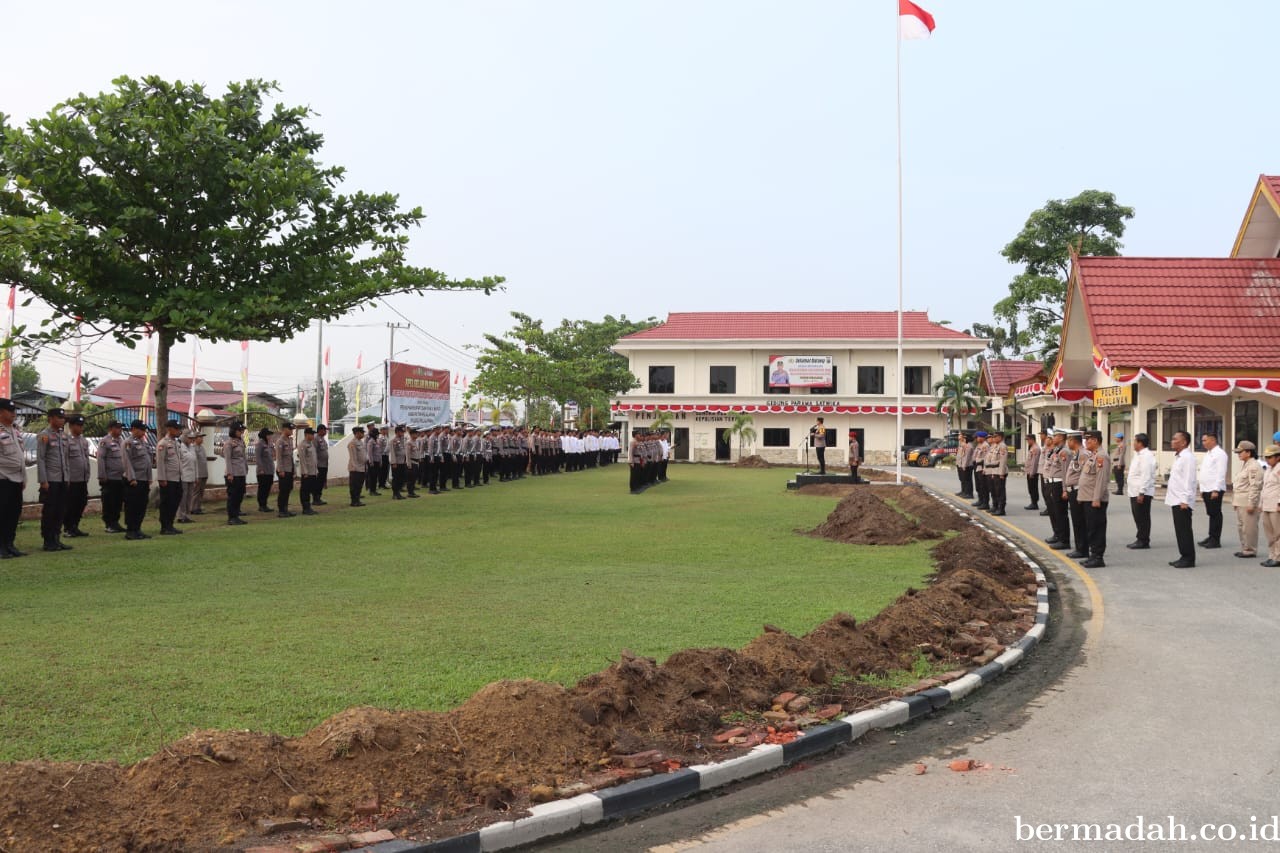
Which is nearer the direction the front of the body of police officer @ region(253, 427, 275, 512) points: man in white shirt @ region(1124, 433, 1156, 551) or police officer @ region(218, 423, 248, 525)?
the man in white shirt

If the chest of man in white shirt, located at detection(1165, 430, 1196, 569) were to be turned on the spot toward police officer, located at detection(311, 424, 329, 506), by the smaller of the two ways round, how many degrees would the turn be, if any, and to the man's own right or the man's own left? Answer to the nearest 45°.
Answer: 0° — they already face them

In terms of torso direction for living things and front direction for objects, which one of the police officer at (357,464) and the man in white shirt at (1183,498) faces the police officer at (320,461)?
the man in white shirt

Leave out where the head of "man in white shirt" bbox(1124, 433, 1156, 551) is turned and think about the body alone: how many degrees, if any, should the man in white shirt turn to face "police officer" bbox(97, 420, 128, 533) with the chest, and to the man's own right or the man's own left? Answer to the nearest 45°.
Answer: approximately 45° to the man's own left

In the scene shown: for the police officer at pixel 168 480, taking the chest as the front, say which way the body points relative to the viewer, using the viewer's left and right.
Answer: facing to the right of the viewer

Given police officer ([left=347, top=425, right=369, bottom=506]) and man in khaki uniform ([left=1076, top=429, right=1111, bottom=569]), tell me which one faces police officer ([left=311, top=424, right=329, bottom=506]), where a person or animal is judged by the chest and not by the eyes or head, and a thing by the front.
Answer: the man in khaki uniform

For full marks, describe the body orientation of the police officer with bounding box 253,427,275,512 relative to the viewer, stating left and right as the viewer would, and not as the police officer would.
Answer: facing to the right of the viewer

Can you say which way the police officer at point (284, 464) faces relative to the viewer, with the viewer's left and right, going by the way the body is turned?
facing to the right of the viewer

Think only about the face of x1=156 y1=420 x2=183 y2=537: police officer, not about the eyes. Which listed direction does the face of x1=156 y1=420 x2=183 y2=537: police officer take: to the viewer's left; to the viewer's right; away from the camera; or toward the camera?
to the viewer's right

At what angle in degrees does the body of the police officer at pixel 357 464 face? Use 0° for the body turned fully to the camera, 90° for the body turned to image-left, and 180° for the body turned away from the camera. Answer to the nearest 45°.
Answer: approximately 270°

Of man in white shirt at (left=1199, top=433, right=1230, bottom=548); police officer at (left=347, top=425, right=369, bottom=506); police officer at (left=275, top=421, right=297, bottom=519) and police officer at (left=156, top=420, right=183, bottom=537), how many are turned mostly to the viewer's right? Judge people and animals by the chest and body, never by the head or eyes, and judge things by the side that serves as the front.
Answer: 3

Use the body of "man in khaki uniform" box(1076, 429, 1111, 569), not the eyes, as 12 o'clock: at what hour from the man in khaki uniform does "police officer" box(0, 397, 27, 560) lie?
The police officer is roughly at 11 o'clock from the man in khaki uniform.

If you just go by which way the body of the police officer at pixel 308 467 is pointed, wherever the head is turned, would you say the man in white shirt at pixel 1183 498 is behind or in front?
in front
